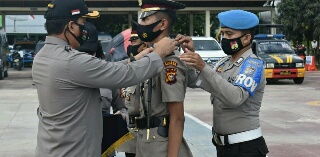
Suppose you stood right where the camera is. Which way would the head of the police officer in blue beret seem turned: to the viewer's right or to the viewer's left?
to the viewer's left

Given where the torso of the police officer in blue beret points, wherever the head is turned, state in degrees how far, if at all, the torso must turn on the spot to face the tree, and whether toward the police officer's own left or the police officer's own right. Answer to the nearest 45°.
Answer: approximately 135° to the police officer's own right

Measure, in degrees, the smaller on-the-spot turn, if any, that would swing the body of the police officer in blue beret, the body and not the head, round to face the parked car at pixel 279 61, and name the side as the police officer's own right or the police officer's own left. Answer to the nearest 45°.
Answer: approximately 135° to the police officer's own right

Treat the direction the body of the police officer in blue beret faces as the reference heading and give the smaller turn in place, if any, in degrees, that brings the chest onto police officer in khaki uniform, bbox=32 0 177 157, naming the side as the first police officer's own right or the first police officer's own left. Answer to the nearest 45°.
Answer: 0° — they already face them

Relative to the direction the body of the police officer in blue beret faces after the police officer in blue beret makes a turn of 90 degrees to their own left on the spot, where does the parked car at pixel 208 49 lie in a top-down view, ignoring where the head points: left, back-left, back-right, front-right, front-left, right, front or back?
back-left

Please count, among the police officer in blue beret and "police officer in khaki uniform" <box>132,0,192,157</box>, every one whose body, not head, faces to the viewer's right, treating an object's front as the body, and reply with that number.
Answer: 0

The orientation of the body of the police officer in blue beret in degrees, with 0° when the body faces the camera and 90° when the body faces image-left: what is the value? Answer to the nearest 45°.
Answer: approximately 45°
